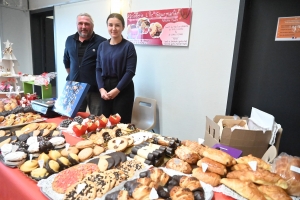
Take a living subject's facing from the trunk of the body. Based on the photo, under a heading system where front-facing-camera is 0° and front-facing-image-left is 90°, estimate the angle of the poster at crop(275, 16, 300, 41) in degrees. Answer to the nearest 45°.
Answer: approximately 0°

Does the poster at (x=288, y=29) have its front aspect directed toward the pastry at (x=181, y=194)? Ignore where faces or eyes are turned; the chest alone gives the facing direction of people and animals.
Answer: yes

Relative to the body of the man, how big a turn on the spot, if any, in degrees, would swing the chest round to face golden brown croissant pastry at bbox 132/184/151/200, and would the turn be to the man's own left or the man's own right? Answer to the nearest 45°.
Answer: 0° — they already face it

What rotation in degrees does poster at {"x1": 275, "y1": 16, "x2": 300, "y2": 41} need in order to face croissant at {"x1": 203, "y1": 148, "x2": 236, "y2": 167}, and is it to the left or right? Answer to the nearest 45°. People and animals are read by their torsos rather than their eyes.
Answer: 0° — it already faces it

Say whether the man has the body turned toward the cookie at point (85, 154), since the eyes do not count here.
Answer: yes

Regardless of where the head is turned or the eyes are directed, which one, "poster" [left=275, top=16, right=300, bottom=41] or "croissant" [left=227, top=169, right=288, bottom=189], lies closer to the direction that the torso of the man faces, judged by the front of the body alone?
the croissant

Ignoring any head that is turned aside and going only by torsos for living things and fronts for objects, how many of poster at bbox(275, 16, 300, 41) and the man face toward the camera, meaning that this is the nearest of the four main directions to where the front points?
2

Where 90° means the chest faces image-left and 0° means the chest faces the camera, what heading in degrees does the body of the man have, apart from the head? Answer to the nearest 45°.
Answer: approximately 0°
